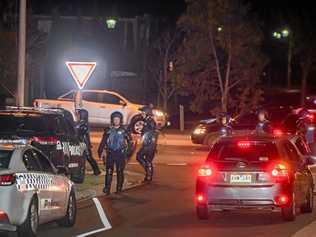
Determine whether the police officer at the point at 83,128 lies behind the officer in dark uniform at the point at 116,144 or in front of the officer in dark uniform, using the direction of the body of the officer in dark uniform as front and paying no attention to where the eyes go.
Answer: behind

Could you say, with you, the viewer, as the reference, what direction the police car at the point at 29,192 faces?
facing away from the viewer and to the right of the viewer

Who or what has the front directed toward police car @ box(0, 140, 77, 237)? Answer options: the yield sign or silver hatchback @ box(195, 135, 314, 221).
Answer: the yield sign

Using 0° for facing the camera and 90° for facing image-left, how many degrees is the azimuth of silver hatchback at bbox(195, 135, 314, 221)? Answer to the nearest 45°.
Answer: approximately 180°

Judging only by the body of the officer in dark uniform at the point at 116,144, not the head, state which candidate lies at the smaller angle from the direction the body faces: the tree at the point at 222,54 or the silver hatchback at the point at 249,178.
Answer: the silver hatchback

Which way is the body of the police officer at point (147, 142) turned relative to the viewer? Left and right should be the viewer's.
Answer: facing to the left of the viewer

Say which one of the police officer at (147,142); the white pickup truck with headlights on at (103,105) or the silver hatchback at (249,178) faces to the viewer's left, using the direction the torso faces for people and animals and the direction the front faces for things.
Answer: the police officer
